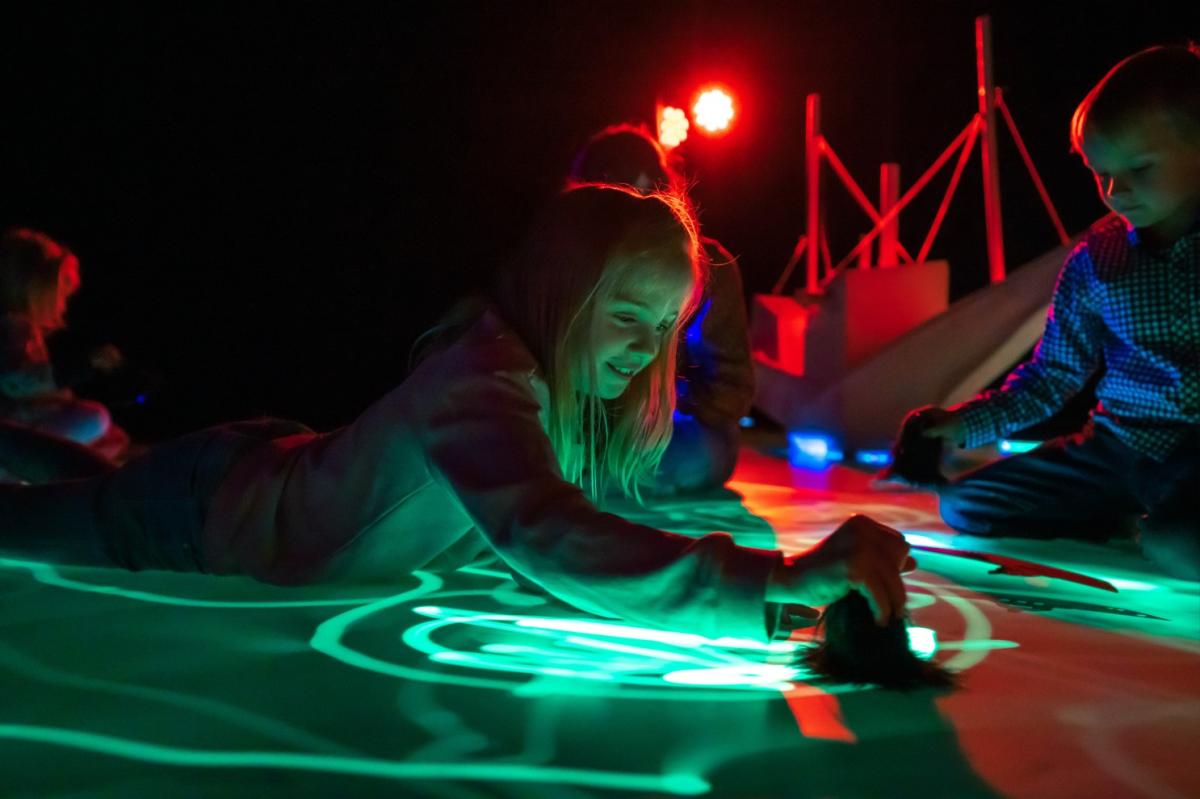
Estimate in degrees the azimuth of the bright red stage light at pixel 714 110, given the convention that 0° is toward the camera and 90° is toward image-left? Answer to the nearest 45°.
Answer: approximately 0°

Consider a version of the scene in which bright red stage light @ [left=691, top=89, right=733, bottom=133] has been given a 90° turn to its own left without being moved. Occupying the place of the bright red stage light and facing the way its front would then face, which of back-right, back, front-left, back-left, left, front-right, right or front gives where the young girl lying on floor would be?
right
